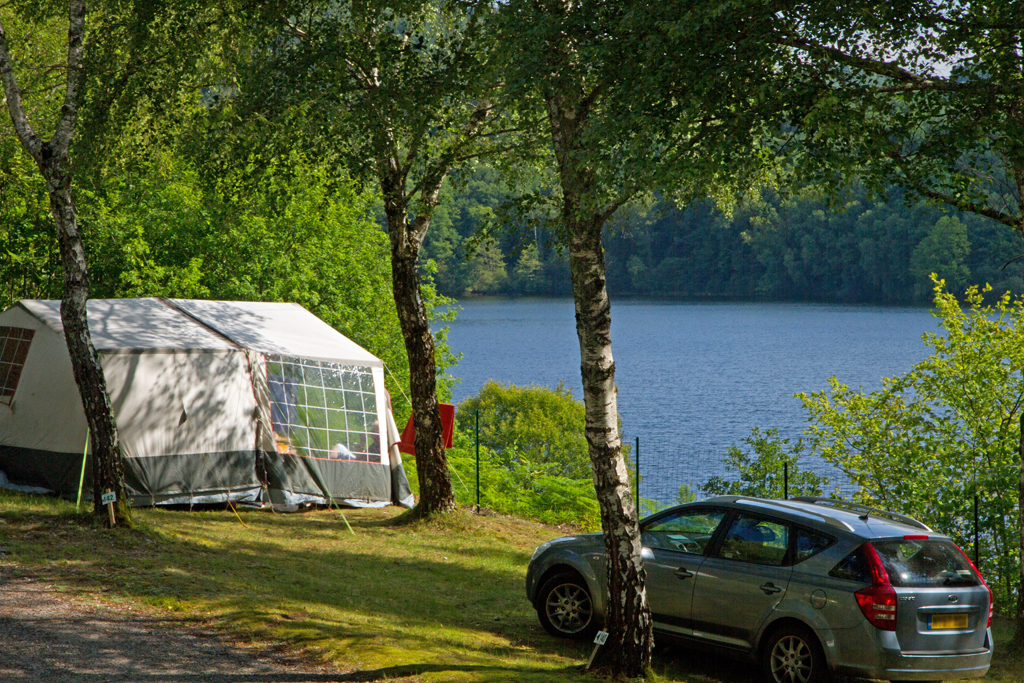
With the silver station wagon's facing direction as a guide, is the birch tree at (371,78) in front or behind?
in front

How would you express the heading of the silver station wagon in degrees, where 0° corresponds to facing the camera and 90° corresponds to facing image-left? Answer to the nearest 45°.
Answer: approximately 135°

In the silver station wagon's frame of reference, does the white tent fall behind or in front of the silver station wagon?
in front
